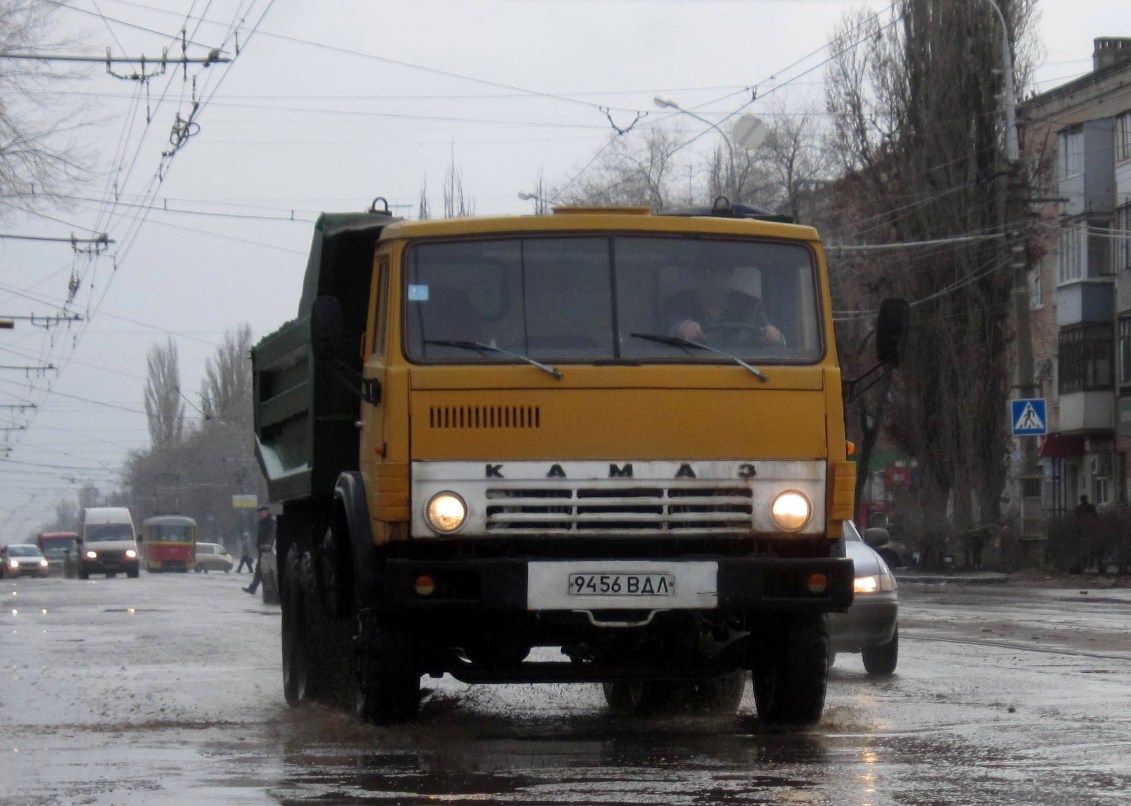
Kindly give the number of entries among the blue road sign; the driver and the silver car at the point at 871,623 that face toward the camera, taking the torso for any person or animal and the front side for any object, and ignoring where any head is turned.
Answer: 3

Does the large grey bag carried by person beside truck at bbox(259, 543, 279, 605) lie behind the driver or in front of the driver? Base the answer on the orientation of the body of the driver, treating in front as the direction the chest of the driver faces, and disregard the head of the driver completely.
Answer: behind

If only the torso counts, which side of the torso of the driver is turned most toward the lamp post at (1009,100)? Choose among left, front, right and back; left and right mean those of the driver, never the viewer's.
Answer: back

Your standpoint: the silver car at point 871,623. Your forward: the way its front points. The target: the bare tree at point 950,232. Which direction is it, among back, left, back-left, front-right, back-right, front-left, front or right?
back

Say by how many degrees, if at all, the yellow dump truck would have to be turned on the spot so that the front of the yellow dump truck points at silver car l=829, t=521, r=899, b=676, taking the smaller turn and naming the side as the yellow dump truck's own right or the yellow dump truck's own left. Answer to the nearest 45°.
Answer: approximately 180°

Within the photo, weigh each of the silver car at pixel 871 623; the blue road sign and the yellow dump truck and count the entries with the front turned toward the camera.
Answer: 3

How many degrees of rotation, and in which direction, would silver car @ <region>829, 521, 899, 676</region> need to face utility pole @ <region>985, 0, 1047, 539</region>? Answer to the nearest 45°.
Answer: approximately 180°

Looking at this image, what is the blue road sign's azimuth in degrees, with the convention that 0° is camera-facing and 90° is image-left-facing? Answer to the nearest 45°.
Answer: approximately 0°

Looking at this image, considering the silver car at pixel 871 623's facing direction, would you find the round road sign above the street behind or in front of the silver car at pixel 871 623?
behind

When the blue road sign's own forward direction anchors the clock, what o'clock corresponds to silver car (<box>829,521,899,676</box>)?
The silver car is roughly at 12 o'clock from the blue road sign.

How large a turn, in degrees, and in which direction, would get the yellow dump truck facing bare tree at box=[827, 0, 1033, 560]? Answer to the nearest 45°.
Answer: approximately 180°

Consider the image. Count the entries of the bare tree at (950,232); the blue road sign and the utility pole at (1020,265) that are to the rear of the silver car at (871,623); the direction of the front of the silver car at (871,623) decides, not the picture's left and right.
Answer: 3

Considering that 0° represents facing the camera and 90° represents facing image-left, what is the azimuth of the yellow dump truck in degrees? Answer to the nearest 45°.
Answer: approximately 0°
